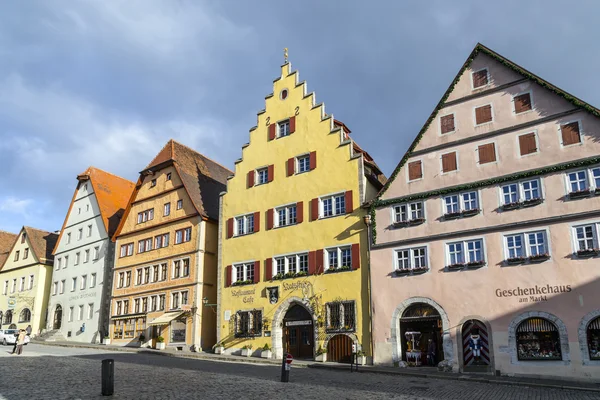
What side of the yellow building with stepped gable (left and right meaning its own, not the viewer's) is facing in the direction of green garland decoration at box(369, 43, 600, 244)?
left

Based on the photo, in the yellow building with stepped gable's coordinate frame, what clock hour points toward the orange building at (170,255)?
The orange building is roughly at 3 o'clock from the yellow building with stepped gable.

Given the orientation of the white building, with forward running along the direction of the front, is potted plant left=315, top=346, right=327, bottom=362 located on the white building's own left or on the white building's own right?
on the white building's own left

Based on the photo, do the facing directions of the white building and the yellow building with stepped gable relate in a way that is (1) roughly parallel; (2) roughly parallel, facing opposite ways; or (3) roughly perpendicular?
roughly parallel

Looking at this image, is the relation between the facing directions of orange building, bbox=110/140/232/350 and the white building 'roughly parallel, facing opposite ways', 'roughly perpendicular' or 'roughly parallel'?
roughly parallel

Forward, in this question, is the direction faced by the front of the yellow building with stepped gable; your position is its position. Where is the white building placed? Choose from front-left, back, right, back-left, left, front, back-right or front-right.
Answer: right

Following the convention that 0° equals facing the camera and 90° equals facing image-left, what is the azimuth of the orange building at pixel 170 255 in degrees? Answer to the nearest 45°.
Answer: approximately 45°

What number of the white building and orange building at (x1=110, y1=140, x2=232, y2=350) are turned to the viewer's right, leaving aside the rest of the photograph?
0

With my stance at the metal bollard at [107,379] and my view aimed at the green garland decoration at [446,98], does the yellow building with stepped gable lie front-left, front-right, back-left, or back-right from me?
front-left

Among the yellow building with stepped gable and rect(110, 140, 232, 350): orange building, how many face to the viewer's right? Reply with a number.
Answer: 0

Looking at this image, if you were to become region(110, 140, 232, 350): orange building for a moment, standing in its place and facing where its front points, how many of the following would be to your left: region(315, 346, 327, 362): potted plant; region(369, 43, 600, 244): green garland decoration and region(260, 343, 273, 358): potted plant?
3

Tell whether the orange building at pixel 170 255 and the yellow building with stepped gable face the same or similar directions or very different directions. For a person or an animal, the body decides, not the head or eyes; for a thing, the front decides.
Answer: same or similar directions
